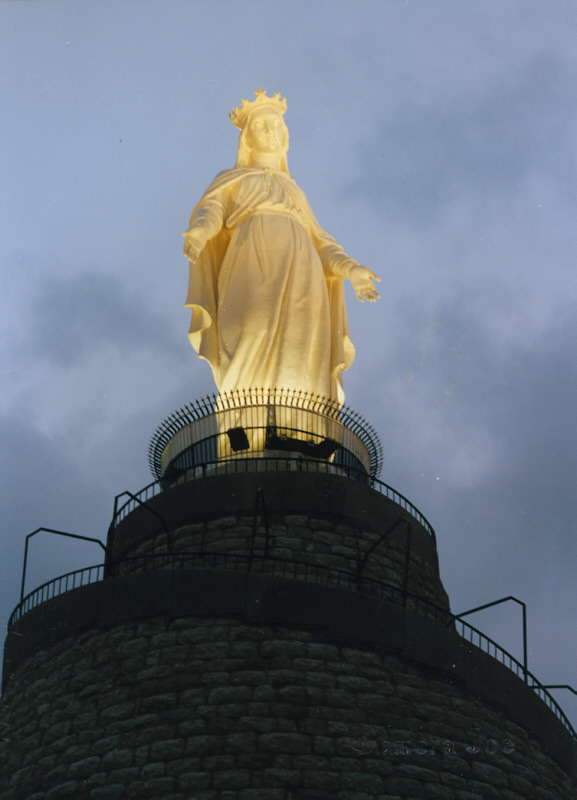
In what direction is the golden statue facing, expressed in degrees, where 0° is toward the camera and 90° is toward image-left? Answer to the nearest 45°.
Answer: approximately 0°
